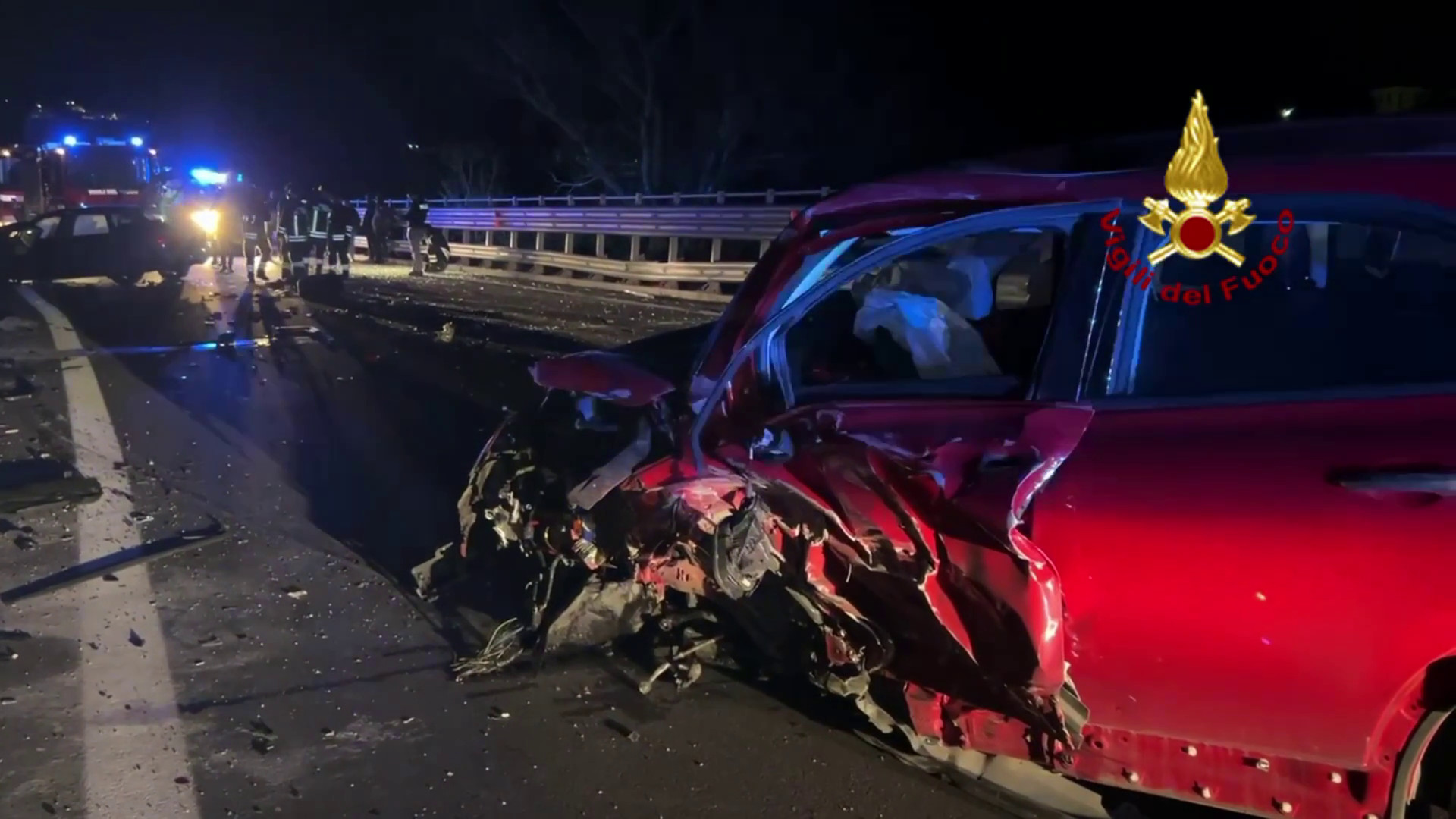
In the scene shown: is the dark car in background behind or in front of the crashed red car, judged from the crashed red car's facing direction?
in front

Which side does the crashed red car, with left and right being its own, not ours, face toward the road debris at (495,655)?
front

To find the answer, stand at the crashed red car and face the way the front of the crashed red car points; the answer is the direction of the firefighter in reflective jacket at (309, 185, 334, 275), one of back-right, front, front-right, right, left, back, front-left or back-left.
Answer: front-right

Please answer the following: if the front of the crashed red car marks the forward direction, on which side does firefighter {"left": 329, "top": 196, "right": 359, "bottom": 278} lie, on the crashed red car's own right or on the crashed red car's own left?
on the crashed red car's own right

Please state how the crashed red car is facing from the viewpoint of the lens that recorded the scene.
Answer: facing to the left of the viewer
